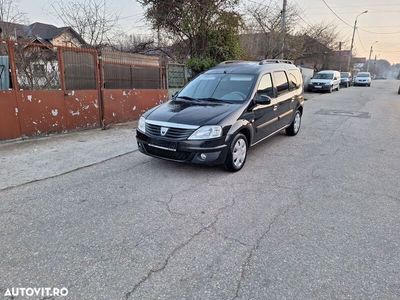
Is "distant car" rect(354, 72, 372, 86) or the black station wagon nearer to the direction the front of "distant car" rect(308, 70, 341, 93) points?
the black station wagon

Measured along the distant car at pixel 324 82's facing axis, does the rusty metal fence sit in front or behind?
in front

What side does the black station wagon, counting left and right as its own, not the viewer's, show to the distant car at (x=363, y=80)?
back

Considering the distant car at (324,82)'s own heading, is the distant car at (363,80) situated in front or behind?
behind

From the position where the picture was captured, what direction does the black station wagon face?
facing the viewer and to the left of the viewer

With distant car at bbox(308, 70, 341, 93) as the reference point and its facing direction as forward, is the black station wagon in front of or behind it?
in front

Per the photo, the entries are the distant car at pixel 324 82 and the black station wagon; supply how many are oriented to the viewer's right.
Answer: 0
